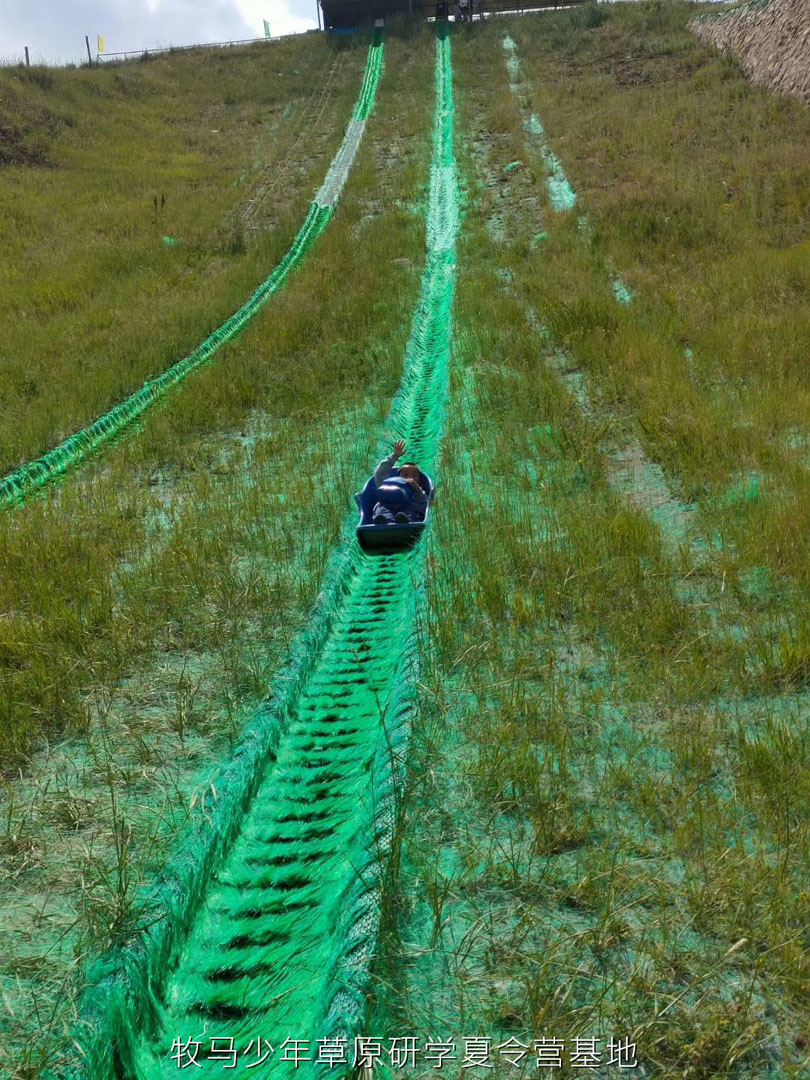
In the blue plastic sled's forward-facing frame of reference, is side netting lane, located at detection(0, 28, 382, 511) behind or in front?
behind

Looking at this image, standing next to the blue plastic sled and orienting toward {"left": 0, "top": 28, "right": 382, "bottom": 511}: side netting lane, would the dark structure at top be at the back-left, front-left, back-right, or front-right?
front-right

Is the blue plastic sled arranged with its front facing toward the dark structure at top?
no

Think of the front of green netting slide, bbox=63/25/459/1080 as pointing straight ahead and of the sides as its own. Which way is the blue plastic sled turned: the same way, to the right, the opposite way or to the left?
the same way

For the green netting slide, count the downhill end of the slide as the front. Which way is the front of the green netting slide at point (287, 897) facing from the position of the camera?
facing the viewer

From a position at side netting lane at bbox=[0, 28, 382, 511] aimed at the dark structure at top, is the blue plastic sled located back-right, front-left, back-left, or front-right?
back-right

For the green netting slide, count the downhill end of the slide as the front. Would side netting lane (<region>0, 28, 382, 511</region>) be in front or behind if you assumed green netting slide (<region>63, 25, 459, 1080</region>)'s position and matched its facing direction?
behind

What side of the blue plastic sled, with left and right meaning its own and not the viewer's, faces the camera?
front
